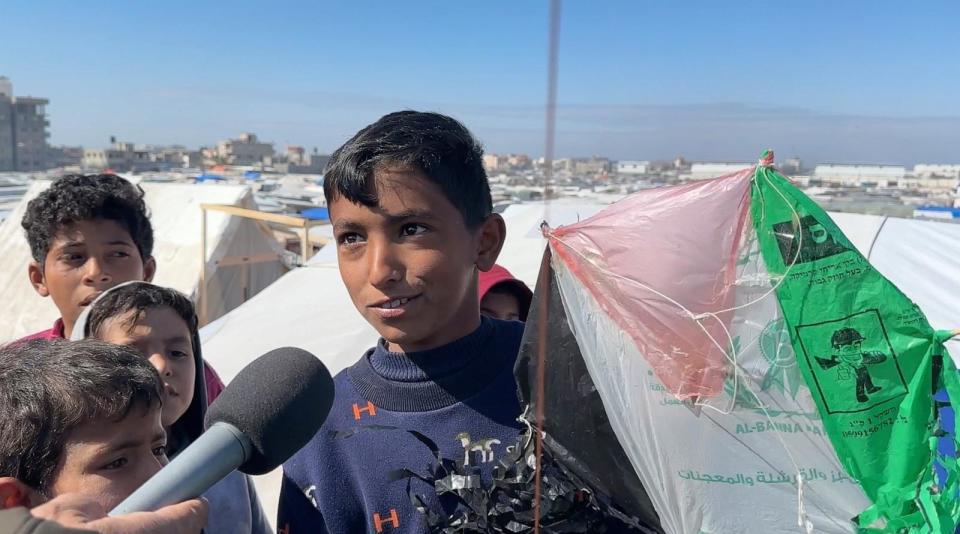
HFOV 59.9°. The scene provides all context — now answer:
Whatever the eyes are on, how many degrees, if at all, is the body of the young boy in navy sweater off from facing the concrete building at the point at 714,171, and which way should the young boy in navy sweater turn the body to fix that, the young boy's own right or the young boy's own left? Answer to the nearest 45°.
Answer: approximately 180°

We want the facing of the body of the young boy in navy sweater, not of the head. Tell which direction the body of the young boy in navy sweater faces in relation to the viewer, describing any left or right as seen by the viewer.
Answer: facing the viewer and to the left of the viewer

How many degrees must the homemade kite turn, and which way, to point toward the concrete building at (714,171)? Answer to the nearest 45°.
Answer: approximately 180°

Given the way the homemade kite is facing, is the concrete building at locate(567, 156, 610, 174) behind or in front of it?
behind

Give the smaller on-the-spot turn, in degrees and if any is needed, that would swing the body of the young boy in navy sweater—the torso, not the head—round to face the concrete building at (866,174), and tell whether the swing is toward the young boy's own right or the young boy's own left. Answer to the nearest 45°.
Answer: approximately 180°

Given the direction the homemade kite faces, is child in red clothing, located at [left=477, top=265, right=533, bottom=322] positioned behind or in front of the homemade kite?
behind

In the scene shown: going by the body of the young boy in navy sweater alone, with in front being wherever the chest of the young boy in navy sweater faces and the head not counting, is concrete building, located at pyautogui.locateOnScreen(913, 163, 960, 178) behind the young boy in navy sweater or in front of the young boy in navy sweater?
behind

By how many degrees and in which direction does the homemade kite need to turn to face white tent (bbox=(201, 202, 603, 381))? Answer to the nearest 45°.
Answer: approximately 135° to its right

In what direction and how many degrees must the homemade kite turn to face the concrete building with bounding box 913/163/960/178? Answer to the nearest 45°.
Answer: approximately 180°

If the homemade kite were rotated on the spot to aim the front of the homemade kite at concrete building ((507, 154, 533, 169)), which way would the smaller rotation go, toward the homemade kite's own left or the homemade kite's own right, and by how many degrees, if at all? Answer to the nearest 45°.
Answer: approximately 180°

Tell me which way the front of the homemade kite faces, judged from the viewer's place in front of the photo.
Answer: facing the viewer
